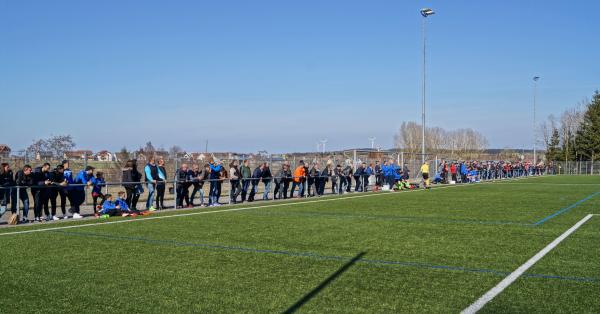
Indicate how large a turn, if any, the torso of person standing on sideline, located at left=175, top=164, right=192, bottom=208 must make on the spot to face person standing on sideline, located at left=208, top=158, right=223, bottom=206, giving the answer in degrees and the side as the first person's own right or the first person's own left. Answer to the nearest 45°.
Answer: approximately 90° to the first person's own left

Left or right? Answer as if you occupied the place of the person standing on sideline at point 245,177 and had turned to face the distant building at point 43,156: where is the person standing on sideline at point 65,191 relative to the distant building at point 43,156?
left

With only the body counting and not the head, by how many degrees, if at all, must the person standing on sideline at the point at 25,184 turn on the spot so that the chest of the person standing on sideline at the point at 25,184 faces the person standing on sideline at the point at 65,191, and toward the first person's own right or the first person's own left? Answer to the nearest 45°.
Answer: approximately 90° to the first person's own left

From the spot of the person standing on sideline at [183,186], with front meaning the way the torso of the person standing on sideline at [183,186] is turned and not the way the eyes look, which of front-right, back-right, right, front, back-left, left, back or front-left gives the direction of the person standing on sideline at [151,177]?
right

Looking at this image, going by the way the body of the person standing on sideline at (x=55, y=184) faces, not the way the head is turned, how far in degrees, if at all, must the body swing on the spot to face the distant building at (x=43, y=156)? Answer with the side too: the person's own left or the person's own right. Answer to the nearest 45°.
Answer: approximately 135° to the person's own left

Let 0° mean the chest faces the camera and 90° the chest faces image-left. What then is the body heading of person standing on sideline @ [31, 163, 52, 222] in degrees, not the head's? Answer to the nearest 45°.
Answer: approximately 315°
